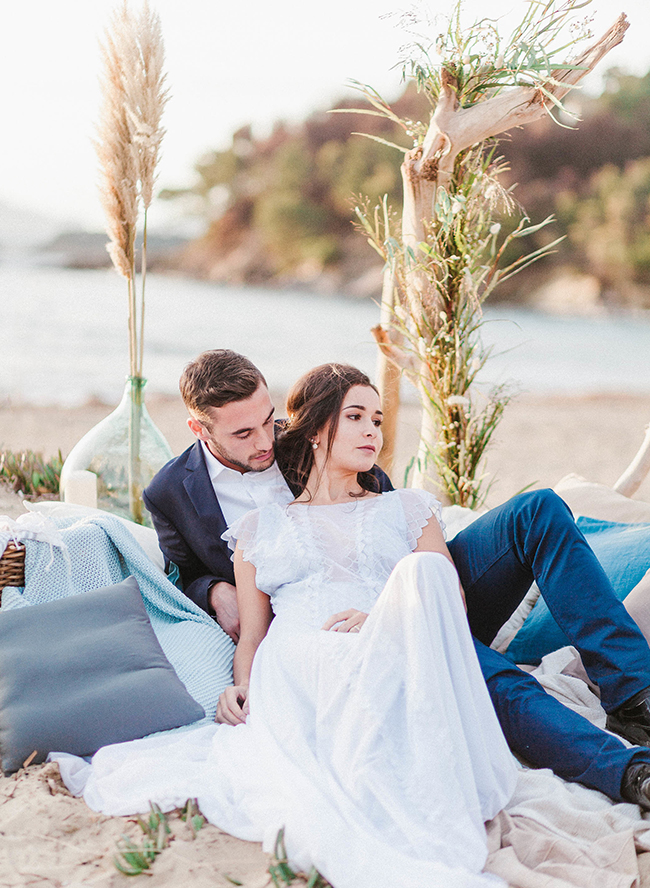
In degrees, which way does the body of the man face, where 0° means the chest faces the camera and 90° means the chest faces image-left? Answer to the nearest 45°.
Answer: approximately 315°

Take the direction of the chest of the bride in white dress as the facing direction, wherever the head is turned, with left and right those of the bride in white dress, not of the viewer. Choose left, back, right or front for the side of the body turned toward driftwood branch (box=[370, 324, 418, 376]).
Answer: back

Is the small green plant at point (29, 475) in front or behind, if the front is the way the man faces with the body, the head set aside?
behind

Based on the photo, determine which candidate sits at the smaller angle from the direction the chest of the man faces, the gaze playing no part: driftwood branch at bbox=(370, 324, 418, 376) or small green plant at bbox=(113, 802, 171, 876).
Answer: the small green plant

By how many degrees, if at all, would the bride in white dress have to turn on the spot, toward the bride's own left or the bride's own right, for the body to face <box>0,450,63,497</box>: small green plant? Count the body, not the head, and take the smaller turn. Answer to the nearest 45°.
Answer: approximately 135° to the bride's own right

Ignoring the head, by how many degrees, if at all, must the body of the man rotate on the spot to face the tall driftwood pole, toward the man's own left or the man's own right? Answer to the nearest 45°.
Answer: approximately 135° to the man's own left

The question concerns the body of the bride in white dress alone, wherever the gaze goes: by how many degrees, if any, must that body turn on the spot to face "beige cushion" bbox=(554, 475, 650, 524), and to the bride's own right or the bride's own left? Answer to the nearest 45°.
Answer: approximately 135° to the bride's own left
